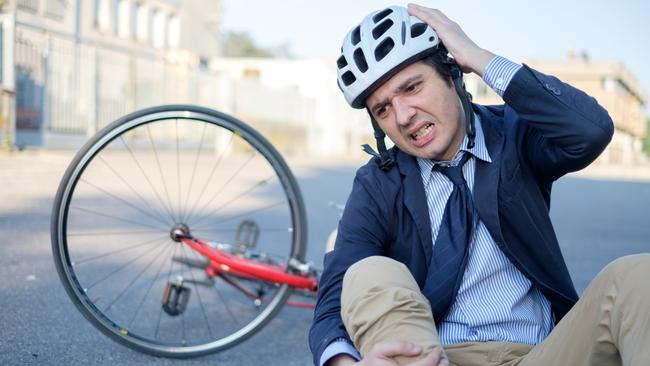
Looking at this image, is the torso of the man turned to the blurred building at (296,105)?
no

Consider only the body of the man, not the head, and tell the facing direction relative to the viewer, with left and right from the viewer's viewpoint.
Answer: facing the viewer

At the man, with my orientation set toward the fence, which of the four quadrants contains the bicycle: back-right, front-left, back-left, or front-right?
front-left

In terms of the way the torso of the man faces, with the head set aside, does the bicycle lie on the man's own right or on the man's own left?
on the man's own right

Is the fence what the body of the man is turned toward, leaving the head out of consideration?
no

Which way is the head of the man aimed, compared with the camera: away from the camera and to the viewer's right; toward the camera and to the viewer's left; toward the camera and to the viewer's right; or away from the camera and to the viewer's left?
toward the camera and to the viewer's left

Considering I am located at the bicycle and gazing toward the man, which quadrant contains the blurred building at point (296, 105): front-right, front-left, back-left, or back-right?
back-left
